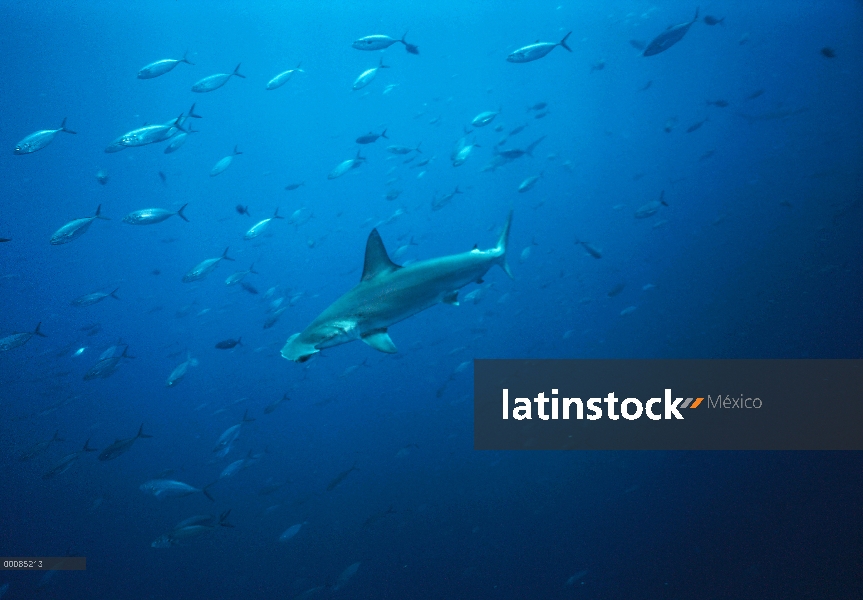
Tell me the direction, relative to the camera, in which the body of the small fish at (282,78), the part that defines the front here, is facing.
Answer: to the viewer's left

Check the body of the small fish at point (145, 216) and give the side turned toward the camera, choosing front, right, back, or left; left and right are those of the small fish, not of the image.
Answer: left

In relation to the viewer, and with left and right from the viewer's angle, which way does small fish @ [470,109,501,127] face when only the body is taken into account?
facing to the left of the viewer

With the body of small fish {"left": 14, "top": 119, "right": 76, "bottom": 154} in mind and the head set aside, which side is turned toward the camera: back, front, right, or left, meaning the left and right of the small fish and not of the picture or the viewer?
left

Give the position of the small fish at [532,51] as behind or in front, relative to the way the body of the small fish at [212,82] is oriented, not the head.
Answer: behind

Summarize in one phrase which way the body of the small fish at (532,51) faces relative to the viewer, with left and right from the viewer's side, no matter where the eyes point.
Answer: facing to the left of the viewer

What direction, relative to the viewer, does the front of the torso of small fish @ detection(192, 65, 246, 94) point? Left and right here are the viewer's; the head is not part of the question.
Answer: facing to the left of the viewer
